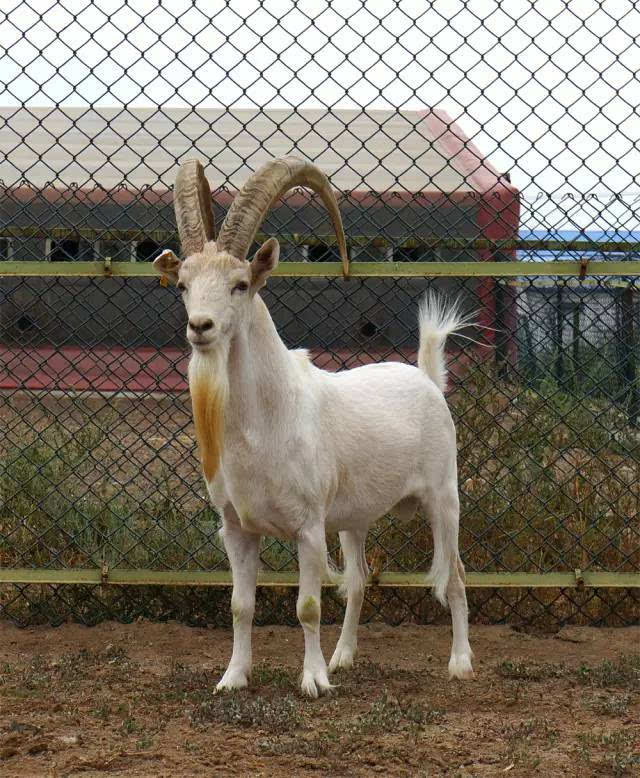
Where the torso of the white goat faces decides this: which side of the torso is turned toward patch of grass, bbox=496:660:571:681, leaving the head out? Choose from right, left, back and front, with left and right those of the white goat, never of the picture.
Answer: back

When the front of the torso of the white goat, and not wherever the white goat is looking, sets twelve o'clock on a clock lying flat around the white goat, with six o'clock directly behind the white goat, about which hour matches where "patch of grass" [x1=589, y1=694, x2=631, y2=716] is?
The patch of grass is roughly at 8 o'clock from the white goat.

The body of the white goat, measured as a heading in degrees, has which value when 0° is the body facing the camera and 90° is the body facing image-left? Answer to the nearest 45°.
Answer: approximately 45°
